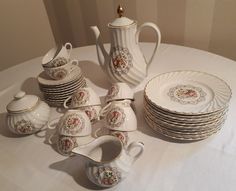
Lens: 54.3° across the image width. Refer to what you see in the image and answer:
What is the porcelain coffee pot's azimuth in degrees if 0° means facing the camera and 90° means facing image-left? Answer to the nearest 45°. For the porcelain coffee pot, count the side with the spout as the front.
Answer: approximately 90°
